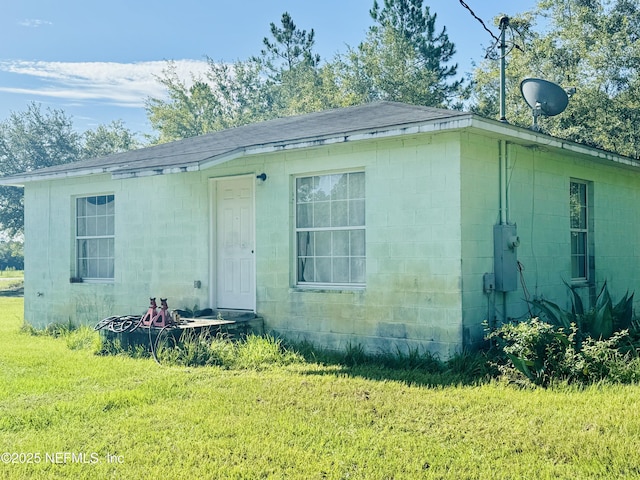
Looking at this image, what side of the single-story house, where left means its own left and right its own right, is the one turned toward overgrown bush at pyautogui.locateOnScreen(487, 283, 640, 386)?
left

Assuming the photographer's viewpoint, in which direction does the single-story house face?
facing the viewer and to the left of the viewer
